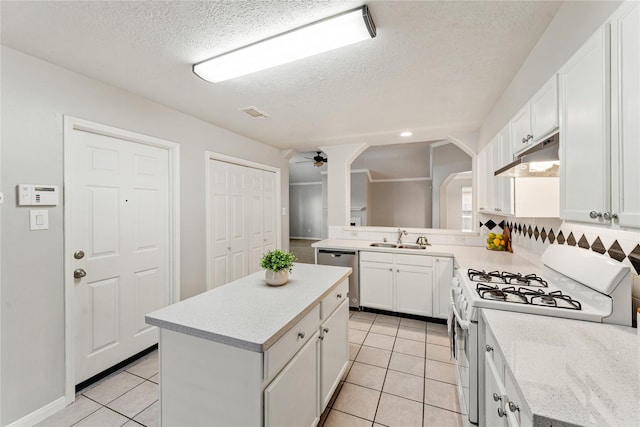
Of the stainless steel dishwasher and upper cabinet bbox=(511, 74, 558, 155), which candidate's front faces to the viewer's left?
the upper cabinet

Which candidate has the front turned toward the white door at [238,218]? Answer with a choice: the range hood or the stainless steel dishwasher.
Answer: the range hood

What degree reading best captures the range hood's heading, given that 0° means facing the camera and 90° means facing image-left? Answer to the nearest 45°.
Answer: approximately 90°

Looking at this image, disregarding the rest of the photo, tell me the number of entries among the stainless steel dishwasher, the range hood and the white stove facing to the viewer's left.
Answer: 2

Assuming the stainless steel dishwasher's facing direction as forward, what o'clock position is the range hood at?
The range hood is roughly at 11 o'clock from the stainless steel dishwasher.

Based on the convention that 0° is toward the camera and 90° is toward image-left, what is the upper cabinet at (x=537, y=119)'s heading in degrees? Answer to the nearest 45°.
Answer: approximately 90°

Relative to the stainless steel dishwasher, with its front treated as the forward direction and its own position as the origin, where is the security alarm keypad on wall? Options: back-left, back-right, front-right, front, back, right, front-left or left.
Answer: front-right

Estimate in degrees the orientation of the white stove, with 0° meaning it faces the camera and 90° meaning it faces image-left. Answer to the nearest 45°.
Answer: approximately 90°

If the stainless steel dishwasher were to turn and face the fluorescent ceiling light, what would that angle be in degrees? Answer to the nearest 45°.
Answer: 0° — it already faces it

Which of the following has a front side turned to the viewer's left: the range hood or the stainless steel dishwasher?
the range hood

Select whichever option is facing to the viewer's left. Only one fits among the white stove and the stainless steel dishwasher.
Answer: the white stove
